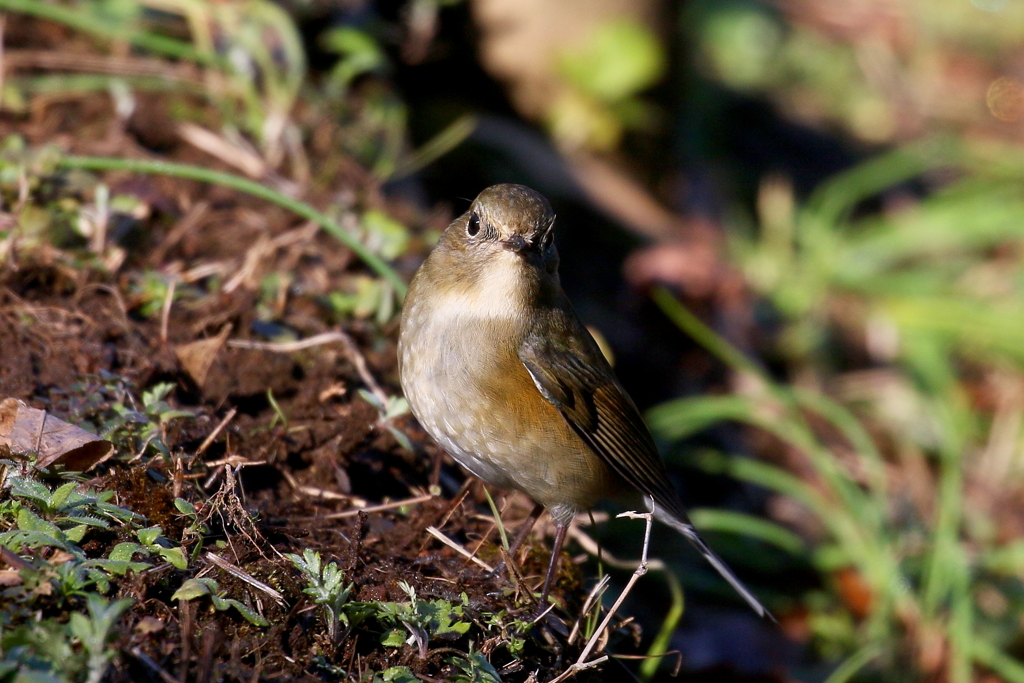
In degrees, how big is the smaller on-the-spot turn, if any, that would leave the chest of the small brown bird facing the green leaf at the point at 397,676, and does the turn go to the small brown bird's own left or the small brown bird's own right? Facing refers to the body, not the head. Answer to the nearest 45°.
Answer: approximately 45° to the small brown bird's own left

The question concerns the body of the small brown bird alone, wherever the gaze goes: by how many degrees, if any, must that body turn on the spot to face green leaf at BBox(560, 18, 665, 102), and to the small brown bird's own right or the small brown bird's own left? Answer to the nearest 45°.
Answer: approximately 135° to the small brown bird's own right

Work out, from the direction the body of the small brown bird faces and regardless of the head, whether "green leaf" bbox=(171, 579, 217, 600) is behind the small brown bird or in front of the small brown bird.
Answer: in front

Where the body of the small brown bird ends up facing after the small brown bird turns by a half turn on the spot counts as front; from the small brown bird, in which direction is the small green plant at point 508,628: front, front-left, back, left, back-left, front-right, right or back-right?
back-right

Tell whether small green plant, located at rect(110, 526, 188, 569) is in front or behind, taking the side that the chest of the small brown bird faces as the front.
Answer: in front

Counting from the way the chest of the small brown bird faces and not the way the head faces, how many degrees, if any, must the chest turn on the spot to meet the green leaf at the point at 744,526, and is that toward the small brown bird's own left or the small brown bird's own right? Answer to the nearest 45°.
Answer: approximately 180°

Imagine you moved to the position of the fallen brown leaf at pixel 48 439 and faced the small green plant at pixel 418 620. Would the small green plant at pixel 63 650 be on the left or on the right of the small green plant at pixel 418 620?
right

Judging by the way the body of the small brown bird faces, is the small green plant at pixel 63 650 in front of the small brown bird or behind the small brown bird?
in front

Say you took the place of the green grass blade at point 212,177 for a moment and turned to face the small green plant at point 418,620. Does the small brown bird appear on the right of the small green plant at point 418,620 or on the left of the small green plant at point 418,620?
left

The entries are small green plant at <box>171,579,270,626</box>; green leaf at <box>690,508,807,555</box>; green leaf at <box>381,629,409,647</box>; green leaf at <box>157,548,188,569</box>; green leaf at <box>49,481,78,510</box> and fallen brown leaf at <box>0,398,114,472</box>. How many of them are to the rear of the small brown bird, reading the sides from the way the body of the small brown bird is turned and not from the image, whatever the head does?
1

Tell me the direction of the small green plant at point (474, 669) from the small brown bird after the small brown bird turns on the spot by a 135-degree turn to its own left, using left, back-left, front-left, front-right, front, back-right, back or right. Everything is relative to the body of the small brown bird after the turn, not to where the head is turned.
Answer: right

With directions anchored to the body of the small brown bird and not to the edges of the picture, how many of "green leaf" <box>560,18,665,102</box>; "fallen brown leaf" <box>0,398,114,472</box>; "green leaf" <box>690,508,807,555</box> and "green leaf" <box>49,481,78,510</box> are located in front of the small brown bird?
2
